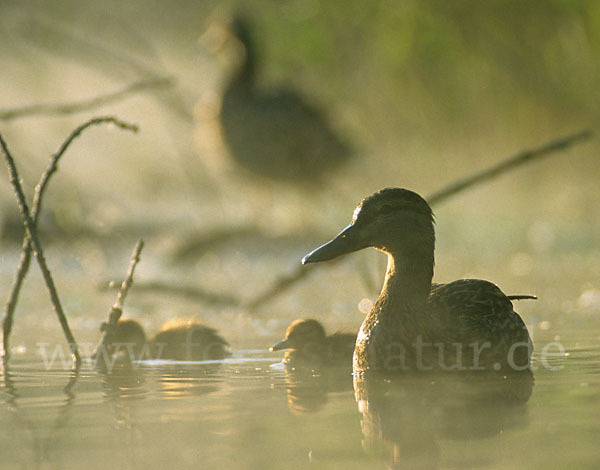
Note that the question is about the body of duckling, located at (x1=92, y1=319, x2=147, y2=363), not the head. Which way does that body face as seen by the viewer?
to the viewer's left

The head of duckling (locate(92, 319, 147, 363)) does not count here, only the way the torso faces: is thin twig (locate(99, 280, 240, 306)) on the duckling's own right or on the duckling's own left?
on the duckling's own right

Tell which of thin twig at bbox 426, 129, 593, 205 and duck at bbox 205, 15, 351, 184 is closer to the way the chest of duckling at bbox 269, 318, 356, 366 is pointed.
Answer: the duck

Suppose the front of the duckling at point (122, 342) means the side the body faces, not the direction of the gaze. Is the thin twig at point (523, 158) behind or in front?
behind

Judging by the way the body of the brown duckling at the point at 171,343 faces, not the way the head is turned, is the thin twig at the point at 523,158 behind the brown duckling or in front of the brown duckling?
behind

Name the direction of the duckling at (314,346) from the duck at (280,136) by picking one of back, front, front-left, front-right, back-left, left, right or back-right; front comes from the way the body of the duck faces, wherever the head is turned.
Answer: left

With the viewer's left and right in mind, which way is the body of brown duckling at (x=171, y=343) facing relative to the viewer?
facing to the left of the viewer

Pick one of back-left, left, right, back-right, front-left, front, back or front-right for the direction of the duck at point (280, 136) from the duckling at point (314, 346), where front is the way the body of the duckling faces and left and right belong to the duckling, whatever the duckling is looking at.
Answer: right

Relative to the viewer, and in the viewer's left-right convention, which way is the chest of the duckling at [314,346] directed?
facing to the left of the viewer

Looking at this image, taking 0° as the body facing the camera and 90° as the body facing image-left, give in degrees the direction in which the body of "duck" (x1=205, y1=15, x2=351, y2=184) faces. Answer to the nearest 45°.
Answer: approximately 90°

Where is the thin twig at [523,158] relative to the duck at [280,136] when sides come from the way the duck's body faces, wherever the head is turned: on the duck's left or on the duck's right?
on the duck's left

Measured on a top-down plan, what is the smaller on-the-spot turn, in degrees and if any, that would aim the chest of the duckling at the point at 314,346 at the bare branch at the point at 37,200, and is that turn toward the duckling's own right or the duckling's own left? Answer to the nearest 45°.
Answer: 0° — it already faces it
